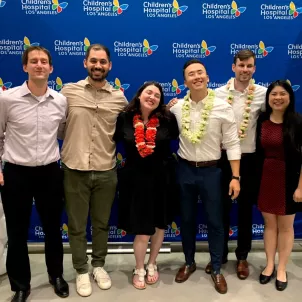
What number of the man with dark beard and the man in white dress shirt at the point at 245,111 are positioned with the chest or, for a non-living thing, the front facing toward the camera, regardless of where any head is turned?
2

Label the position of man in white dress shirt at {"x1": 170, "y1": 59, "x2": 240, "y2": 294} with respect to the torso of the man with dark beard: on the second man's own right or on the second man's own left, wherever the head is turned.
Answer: on the second man's own left

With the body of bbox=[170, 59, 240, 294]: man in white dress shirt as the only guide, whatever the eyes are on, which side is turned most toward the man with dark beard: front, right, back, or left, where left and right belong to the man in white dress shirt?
right

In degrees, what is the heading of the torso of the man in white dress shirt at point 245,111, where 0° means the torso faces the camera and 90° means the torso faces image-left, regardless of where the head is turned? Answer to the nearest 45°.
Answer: approximately 0°

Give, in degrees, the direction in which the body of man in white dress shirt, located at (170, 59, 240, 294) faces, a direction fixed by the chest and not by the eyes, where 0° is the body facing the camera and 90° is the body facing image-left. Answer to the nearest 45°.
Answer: approximately 0°

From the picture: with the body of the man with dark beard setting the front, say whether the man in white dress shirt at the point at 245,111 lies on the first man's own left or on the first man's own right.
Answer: on the first man's own left

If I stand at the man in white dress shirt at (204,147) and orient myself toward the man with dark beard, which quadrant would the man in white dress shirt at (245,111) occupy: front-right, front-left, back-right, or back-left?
back-right
